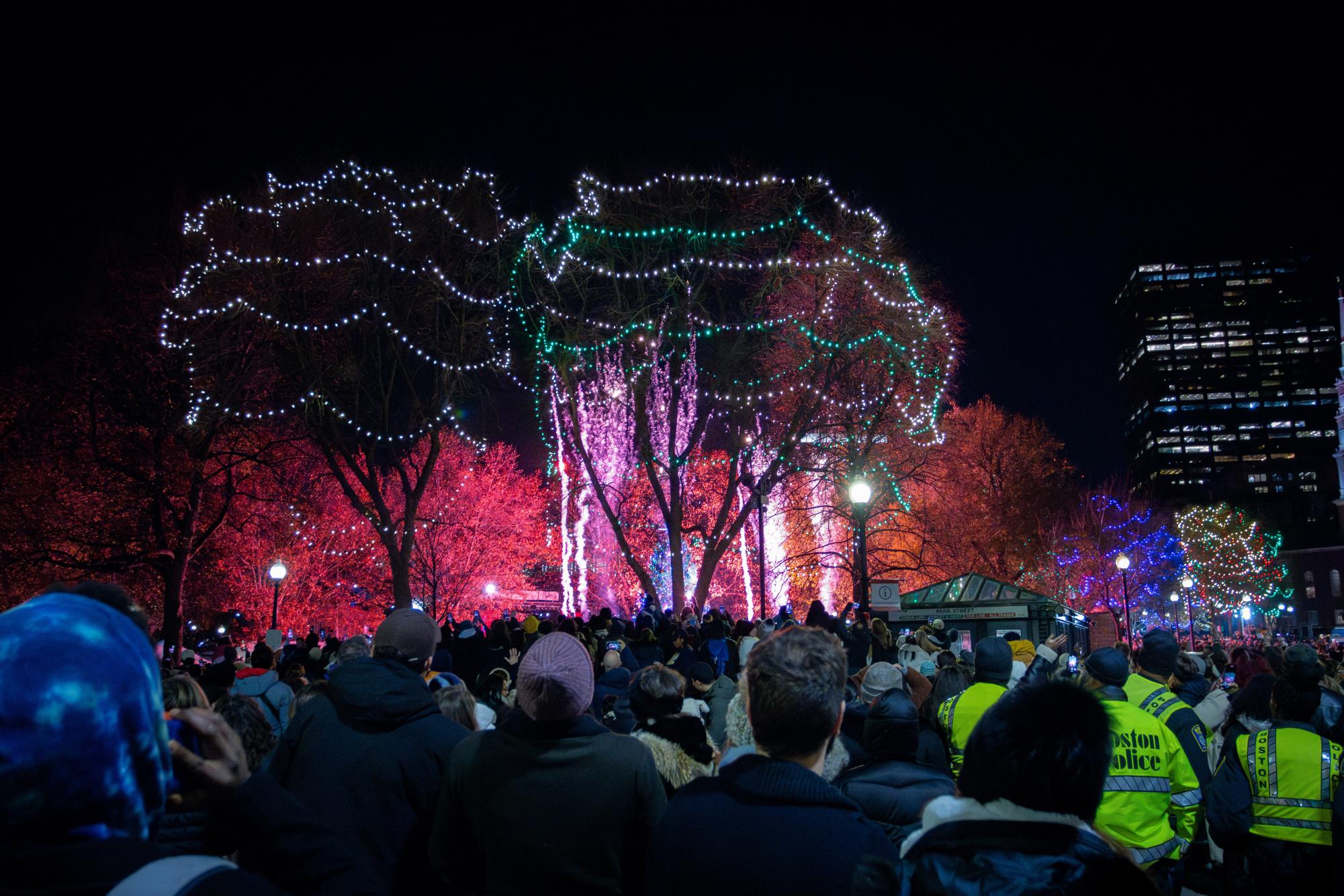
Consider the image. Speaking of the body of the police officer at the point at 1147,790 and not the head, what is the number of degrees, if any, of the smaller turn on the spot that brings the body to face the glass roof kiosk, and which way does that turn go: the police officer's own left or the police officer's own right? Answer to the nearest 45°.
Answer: approximately 45° to the police officer's own right

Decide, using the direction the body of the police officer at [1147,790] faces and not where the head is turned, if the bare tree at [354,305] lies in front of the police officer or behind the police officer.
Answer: in front

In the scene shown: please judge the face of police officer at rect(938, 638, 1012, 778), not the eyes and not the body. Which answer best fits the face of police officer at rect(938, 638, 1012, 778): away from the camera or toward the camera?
away from the camera

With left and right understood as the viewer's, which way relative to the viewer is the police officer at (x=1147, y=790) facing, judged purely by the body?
facing away from the viewer and to the left of the viewer

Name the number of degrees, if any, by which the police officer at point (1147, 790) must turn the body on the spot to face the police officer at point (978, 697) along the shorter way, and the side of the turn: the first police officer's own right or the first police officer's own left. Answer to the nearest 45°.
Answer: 0° — they already face them

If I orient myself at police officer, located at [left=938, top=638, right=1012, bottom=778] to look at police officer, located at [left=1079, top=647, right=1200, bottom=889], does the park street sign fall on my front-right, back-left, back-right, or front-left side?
back-left

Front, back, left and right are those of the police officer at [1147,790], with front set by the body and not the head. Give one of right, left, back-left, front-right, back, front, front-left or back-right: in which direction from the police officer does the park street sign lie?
front-right

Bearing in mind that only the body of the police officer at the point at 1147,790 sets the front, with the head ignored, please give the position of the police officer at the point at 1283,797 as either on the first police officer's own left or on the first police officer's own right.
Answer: on the first police officer's own right

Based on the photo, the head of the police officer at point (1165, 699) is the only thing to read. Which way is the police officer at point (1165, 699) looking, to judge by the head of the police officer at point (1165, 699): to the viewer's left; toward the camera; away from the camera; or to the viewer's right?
away from the camera
